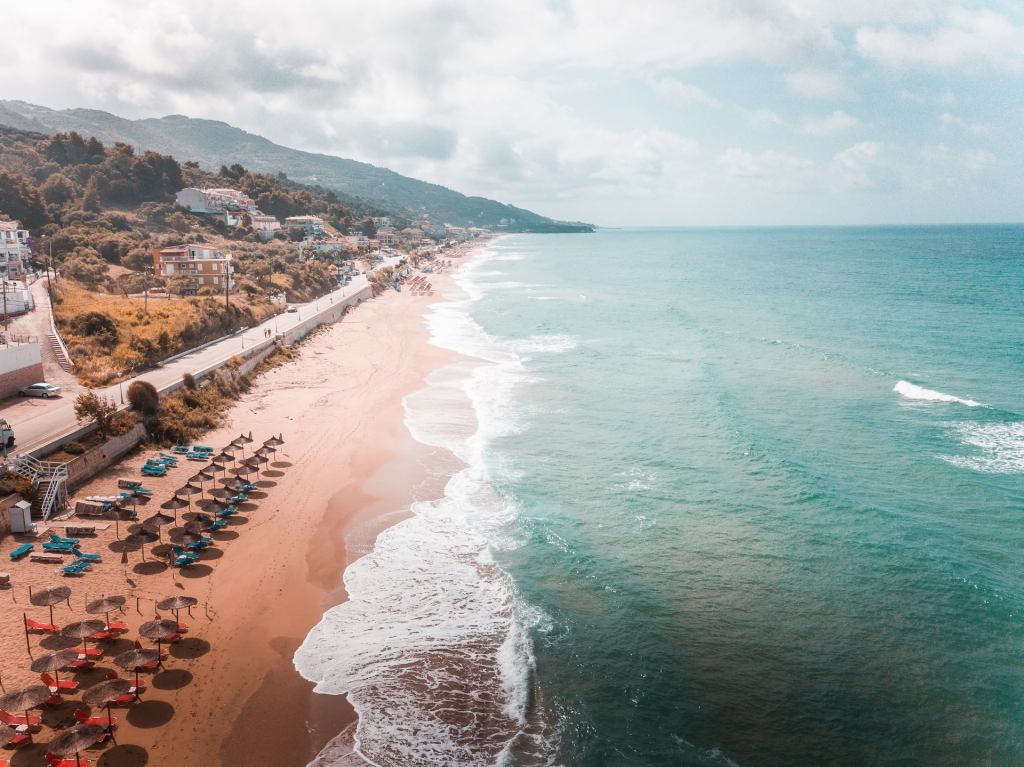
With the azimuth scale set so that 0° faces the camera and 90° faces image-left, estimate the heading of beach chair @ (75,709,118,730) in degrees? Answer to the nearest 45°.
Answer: approximately 270°

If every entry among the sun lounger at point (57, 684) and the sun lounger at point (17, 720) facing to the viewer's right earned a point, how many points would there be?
2

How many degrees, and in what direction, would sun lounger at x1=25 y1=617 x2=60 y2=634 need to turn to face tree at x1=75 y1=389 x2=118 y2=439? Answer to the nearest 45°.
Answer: approximately 90° to its left

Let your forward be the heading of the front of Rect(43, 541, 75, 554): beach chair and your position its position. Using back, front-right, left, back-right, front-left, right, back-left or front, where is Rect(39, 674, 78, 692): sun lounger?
right

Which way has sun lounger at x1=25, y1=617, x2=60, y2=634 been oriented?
to the viewer's right

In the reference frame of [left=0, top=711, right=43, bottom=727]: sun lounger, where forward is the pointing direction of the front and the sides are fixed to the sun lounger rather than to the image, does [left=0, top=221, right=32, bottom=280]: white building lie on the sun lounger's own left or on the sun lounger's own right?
on the sun lounger's own left

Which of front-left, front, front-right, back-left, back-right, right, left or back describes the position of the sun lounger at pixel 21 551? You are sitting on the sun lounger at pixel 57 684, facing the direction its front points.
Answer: left

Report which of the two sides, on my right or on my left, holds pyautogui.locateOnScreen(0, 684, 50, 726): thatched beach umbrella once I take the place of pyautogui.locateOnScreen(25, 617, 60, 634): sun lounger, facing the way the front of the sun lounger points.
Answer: on my right

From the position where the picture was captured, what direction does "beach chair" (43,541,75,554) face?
facing to the right of the viewer

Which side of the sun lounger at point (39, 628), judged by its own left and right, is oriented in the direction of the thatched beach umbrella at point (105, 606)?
front

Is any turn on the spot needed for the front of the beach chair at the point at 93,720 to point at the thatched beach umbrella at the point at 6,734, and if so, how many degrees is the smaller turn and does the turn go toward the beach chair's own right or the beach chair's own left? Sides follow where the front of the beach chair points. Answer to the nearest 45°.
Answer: approximately 180°

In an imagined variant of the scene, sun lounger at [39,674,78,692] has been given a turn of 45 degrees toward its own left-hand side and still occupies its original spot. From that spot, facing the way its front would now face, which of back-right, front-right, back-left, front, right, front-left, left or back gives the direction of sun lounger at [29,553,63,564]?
front-left

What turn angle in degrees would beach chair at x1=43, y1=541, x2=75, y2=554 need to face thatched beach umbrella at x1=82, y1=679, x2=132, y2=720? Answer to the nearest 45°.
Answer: approximately 90° to its right

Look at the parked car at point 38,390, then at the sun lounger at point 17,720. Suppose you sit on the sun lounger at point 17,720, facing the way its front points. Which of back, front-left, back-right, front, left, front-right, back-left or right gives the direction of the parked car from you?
left

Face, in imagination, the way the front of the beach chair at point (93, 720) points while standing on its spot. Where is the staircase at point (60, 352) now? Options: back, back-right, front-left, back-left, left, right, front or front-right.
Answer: left

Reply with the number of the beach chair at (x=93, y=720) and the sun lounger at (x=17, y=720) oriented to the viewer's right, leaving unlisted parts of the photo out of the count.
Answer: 2
